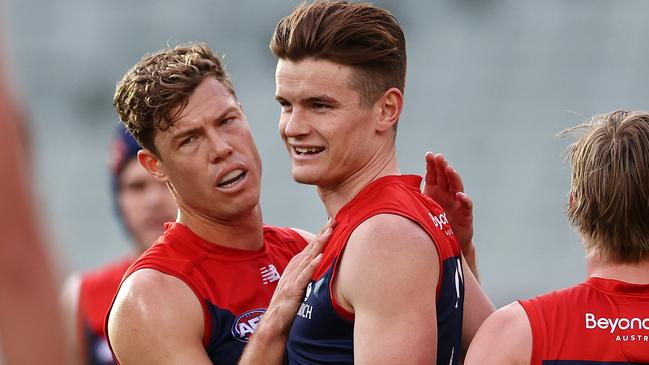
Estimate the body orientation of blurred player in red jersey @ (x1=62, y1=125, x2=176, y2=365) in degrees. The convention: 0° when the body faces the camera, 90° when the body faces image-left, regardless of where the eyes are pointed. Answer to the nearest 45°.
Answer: approximately 315°
